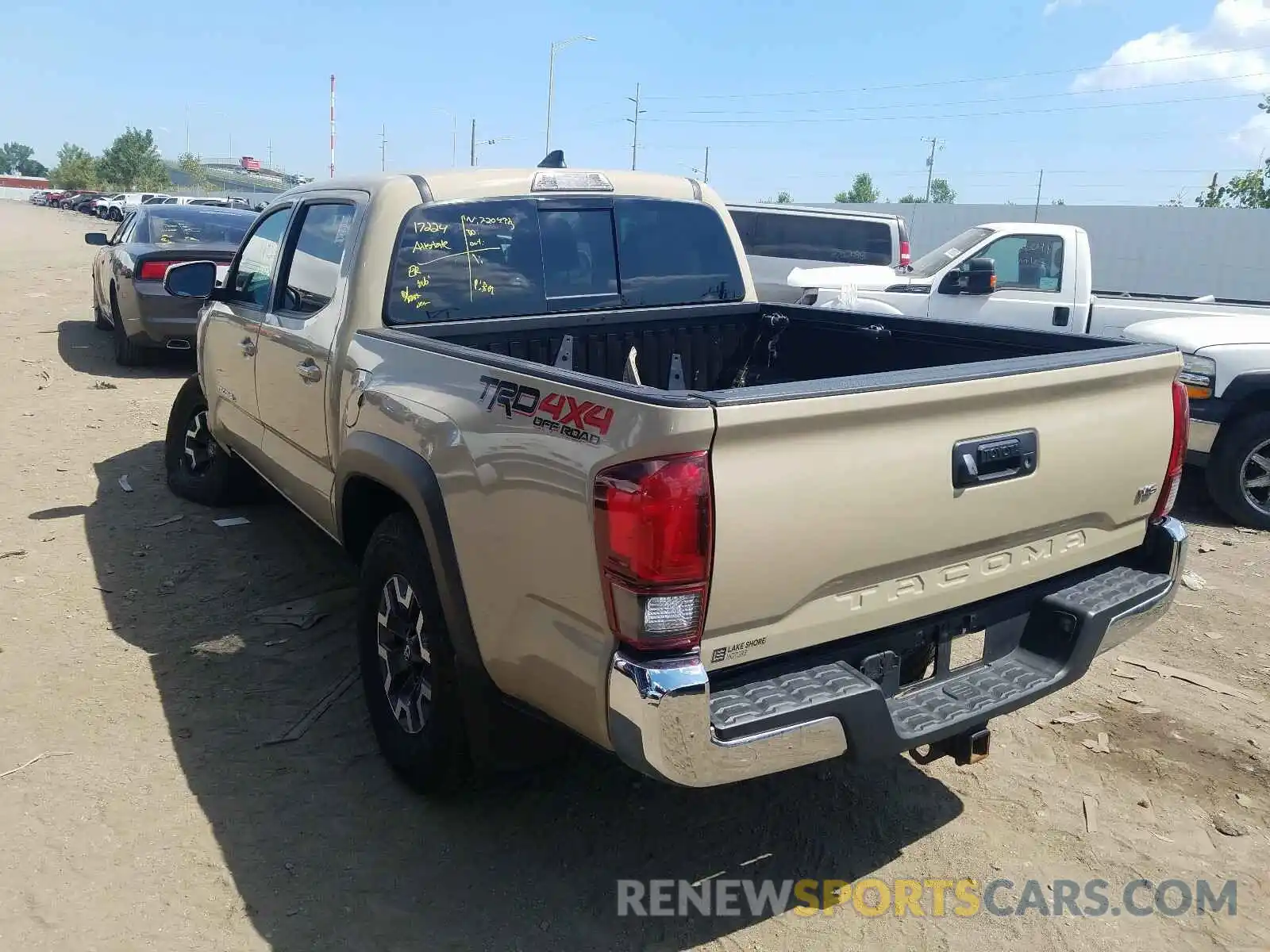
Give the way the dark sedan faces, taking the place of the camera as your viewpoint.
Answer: facing away from the viewer

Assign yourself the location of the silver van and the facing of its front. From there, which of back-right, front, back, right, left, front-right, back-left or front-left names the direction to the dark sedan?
front-left

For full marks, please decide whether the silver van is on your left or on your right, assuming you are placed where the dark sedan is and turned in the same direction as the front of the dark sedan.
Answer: on your right

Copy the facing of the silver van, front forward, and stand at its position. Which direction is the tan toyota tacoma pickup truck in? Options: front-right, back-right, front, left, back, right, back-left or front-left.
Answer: left

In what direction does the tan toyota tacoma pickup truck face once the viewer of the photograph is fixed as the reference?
facing away from the viewer and to the left of the viewer

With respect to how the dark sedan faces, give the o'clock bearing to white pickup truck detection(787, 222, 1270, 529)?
The white pickup truck is roughly at 4 o'clock from the dark sedan.

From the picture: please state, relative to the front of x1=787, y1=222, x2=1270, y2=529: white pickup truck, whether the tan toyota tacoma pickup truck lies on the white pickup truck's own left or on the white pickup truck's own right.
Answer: on the white pickup truck's own left

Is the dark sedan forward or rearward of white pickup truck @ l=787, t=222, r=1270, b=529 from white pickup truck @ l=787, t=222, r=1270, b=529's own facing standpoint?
forward

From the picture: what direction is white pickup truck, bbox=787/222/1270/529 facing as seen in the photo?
to the viewer's left
